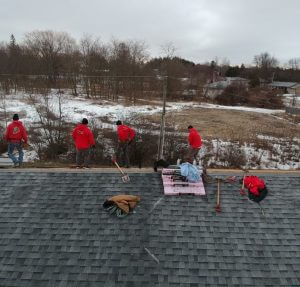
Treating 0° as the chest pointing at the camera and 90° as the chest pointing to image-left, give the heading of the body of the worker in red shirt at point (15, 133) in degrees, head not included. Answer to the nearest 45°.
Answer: approximately 180°

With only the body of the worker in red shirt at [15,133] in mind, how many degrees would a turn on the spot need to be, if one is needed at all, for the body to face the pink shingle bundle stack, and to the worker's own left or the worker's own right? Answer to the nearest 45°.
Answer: approximately 135° to the worker's own right
